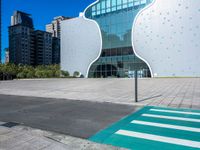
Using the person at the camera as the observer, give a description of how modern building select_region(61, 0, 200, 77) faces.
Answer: facing the viewer

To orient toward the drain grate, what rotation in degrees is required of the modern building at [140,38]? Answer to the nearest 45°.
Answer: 0° — it already faces it

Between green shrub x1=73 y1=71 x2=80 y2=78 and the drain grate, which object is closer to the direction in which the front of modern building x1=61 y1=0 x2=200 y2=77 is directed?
the drain grate

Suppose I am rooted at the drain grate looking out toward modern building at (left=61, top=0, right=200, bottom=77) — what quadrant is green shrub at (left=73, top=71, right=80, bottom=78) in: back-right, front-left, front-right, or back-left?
front-left

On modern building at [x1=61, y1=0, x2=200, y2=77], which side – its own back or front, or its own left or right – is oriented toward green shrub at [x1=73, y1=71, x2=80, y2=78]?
right
